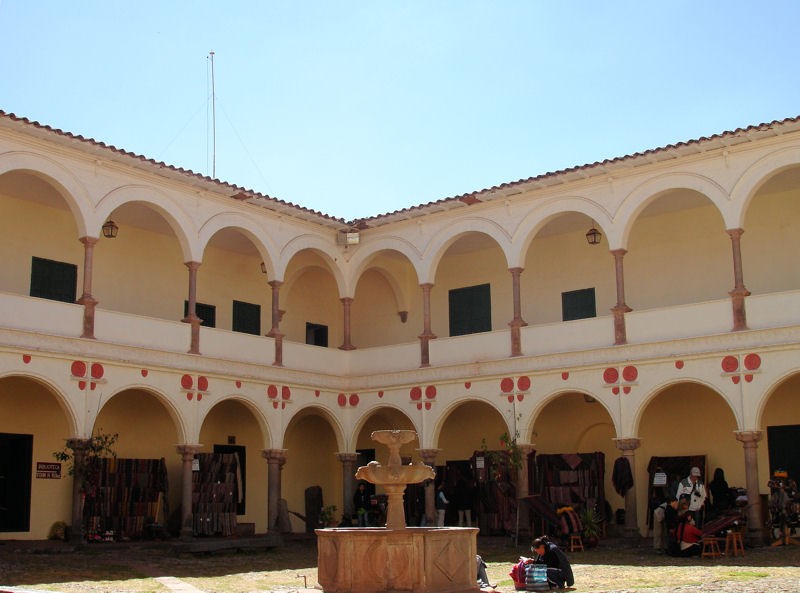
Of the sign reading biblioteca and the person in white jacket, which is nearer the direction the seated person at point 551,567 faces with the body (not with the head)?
the sign reading biblioteca

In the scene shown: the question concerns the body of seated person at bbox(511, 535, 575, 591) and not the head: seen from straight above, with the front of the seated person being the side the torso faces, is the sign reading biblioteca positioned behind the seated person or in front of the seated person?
in front

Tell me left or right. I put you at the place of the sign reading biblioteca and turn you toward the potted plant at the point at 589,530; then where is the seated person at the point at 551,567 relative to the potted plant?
right

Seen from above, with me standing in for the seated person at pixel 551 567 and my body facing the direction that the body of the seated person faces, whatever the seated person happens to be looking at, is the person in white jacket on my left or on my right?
on my right

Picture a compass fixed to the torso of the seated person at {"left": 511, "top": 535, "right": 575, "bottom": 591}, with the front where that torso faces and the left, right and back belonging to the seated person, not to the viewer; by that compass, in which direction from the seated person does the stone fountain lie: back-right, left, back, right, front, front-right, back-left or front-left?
front-left

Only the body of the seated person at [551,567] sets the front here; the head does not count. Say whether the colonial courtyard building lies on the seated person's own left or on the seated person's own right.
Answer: on the seated person's own right

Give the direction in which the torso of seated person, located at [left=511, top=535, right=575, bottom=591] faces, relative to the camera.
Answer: to the viewer's left

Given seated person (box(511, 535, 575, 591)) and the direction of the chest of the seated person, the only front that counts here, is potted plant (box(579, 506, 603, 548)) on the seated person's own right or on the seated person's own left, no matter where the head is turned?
on the seated person's own right
